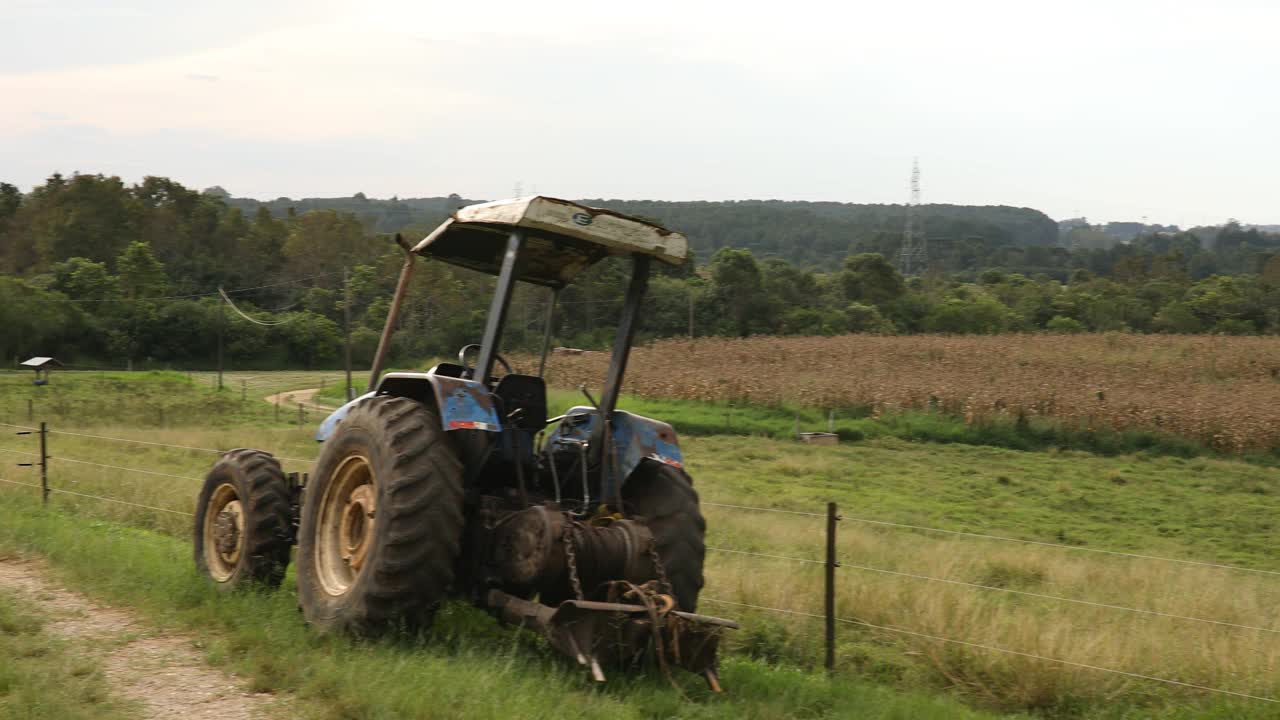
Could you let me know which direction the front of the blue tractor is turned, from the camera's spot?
facing away from the viewer and to the left of the viewer
